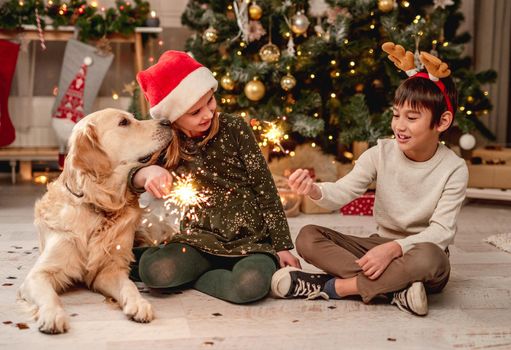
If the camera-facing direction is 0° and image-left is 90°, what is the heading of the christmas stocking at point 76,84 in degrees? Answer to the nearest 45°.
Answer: approximately 0°

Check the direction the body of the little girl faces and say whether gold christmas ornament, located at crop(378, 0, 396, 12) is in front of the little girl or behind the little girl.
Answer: behind

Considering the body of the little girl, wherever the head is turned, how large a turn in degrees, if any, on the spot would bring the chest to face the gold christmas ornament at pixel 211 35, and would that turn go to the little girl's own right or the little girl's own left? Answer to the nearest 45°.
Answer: approximately 135° to the little girl's own right

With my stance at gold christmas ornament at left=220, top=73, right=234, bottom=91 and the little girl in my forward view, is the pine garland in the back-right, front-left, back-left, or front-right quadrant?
back-right

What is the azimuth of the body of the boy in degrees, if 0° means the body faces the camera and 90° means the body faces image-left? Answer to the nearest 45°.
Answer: approximately 45°

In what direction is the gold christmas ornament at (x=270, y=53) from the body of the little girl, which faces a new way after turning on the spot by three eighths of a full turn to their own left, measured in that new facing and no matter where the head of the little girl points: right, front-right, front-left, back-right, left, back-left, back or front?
left

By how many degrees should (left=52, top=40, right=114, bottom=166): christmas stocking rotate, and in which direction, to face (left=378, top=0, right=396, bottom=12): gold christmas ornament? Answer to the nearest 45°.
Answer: approximately 45° to its left
